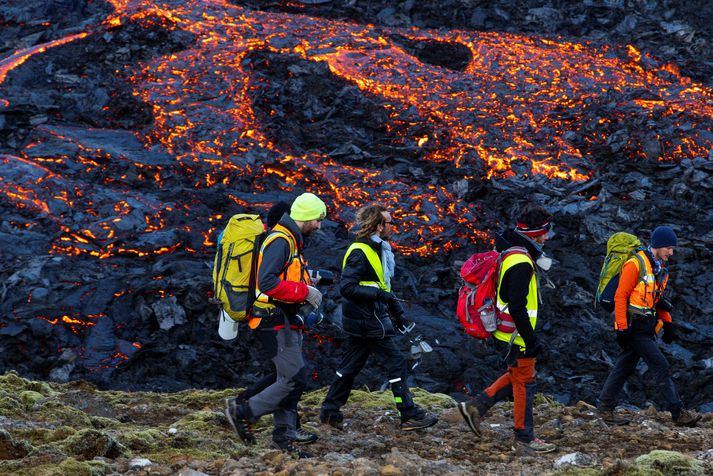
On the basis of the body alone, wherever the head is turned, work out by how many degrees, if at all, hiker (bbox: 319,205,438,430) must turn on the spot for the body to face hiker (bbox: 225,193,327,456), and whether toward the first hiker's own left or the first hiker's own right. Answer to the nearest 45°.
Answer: approximately 135° to the first hiker's own right

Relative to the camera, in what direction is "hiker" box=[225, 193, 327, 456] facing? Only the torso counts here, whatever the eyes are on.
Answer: to the viewer's right

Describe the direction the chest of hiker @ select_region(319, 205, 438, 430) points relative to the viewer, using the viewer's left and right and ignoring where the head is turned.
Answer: facing to the right of the viewer

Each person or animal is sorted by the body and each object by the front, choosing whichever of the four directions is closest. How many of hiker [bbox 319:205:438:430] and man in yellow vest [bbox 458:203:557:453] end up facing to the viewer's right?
2

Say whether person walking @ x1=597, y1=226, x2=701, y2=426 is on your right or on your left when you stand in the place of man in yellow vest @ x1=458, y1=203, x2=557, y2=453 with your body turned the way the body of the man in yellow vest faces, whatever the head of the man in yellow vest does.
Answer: on your left

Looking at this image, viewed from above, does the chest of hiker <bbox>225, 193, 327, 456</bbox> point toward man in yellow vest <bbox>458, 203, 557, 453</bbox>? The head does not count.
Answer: yes

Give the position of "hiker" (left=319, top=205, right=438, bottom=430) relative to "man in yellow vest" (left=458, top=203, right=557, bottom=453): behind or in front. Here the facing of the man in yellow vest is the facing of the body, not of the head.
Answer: behind

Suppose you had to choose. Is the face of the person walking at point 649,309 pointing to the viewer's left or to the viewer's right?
to the viewer's right

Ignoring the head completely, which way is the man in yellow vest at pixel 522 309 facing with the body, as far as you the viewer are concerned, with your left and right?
facing to the right of the viewer

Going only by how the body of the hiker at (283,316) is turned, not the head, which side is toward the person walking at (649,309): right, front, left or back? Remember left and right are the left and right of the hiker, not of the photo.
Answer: front

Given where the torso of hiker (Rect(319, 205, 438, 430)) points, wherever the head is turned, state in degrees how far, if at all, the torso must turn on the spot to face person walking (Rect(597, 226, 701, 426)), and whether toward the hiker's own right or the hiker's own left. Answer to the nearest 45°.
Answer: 0° — they already face them

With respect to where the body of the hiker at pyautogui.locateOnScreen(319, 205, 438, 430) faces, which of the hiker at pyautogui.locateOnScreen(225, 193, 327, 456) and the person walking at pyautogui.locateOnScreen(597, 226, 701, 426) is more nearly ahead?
the person walking

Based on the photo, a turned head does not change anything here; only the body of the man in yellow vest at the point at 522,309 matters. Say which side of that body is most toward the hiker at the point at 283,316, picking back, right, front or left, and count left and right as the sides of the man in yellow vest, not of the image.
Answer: back

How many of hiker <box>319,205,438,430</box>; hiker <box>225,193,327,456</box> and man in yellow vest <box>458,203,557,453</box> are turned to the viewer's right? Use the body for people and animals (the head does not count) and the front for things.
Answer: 3

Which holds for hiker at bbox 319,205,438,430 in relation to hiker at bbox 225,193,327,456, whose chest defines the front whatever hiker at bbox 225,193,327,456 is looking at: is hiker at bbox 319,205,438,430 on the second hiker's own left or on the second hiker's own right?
on the second hiker's own left
